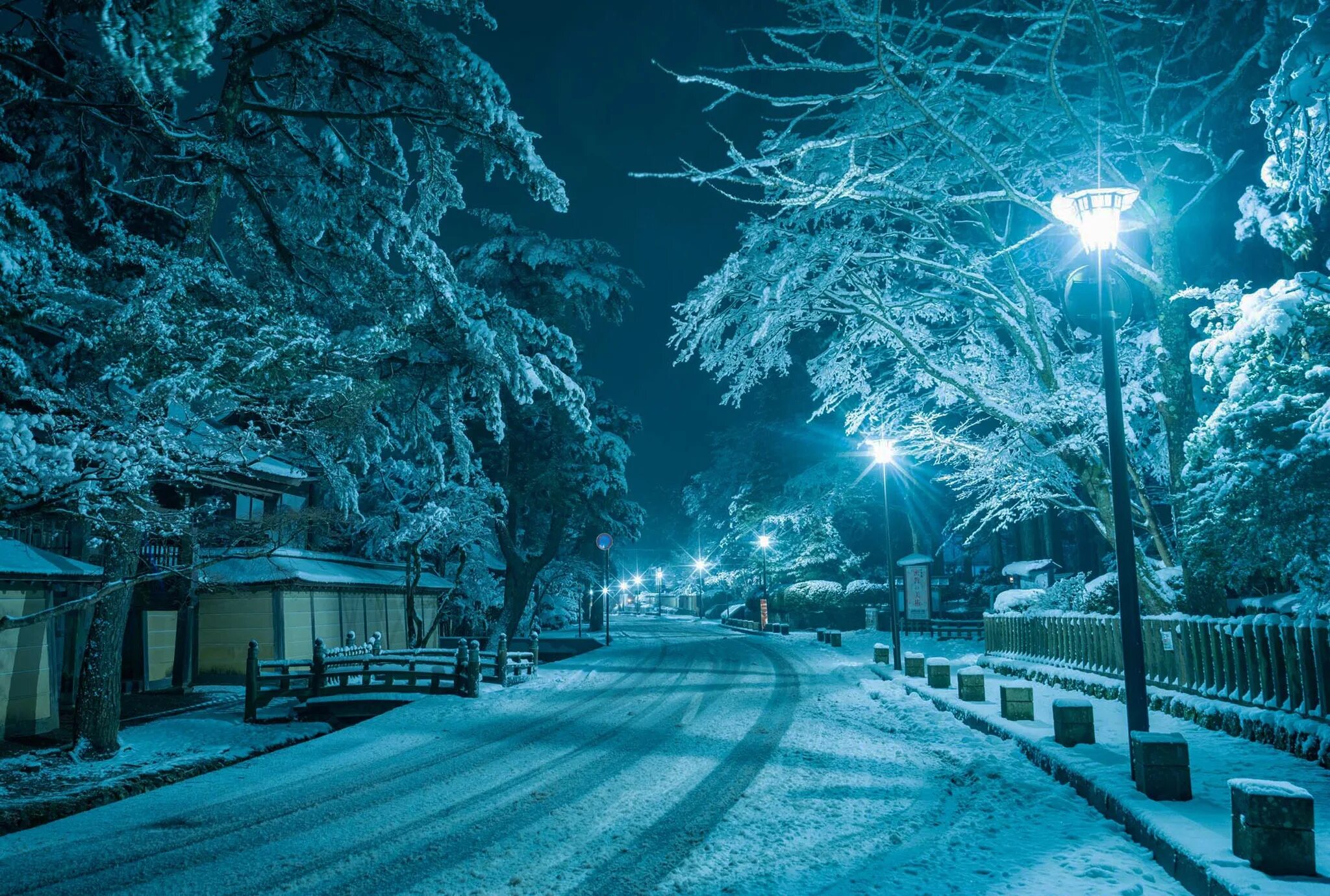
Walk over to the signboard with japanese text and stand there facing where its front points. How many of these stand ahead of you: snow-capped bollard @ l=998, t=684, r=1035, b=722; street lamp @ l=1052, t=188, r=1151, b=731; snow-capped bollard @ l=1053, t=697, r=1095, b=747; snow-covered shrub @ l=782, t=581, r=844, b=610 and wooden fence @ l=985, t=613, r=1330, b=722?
4

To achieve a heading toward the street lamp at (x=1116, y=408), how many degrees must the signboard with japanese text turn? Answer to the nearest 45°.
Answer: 0° — it already faces it

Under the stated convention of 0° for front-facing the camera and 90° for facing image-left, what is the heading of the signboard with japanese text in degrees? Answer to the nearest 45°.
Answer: approximately 0°

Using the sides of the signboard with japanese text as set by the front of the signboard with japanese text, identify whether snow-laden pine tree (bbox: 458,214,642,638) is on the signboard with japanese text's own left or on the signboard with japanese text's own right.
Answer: on the signboard with japanese text's own right

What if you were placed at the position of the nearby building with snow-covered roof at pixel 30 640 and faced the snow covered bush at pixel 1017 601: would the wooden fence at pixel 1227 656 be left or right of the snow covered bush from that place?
right

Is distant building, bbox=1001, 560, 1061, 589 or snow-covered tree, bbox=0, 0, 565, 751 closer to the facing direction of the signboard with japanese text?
the snow-covered tree

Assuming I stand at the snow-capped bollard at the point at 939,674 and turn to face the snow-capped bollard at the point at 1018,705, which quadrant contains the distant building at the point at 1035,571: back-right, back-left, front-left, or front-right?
back-left

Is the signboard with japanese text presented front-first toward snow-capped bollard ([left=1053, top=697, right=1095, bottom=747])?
yes

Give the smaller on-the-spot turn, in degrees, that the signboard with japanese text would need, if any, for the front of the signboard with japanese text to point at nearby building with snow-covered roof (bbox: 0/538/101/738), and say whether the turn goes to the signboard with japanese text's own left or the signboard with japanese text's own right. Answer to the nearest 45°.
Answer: approximately 45° to the signboard with japanese text's own right

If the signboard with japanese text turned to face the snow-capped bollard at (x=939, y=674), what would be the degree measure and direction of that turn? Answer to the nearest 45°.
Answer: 0° — it already faces it
